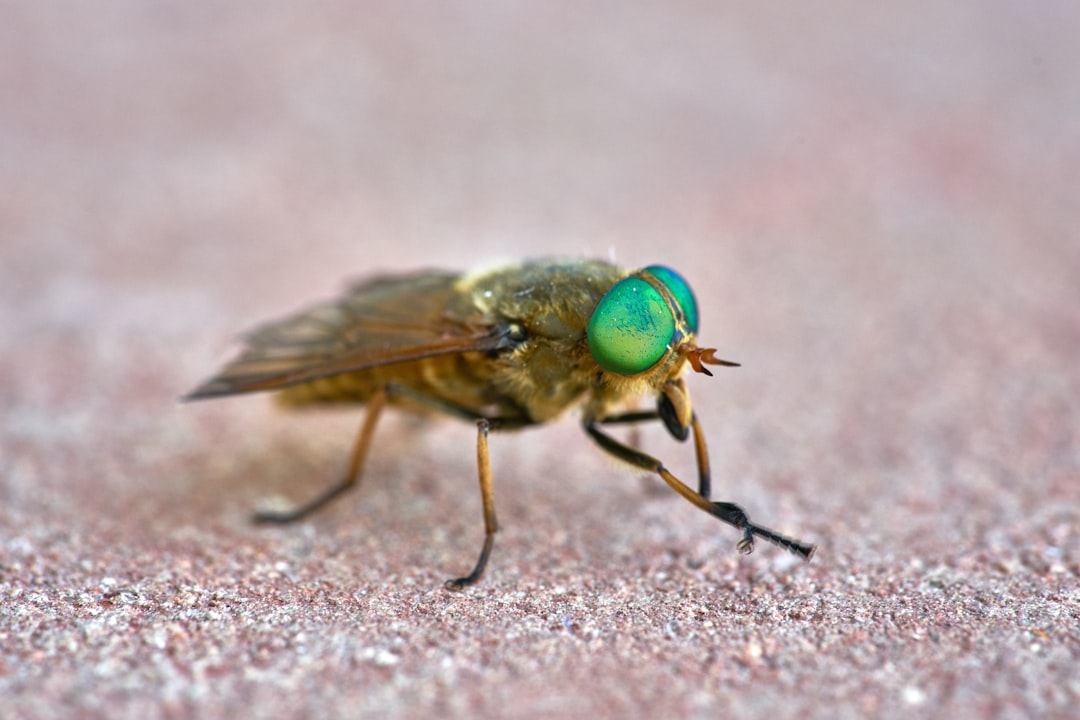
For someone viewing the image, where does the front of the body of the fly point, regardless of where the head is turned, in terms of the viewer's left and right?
facing the viewer and to the right of the viewer
